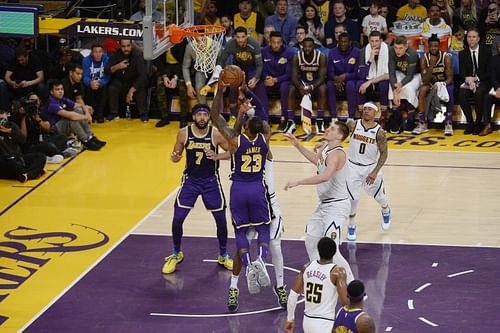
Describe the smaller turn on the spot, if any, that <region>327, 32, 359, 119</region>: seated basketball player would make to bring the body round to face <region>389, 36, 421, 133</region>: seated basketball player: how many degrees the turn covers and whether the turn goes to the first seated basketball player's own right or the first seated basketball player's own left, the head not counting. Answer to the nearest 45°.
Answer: approximately 90° to the first seated basketball player's own left

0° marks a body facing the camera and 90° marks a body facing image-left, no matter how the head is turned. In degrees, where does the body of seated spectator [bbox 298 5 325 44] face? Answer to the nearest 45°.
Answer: approximately 0°

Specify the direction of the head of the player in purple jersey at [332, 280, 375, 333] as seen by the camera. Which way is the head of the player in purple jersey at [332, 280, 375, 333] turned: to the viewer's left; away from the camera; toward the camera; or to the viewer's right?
away from the camera

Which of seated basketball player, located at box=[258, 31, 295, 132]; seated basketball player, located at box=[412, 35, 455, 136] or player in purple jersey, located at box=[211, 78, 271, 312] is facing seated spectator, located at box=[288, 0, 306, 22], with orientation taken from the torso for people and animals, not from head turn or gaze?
the player in purple jersey

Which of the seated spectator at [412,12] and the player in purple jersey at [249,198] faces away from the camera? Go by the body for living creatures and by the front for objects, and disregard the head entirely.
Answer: the player in purple jersey

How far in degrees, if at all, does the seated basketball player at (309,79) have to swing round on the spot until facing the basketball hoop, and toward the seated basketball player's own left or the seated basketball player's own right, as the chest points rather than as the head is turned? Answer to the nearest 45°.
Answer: approximately 45° to the seated basketball player's own right

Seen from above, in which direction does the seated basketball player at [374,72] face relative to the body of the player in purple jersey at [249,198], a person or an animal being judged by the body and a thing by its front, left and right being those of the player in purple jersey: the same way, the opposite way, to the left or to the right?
the opposite way
